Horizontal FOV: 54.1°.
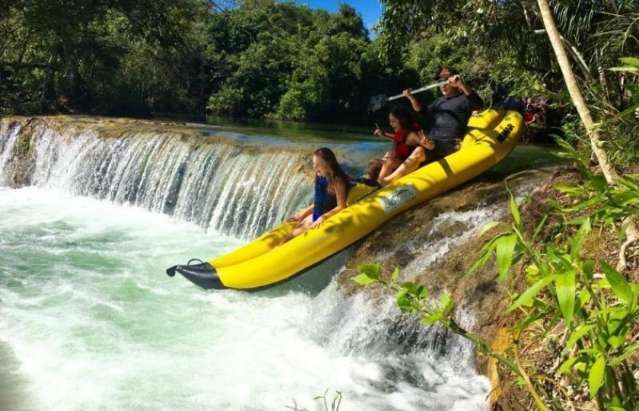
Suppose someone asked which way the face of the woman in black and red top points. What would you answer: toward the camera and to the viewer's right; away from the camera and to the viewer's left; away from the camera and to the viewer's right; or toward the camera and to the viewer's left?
toward the camera and to the viewer's left

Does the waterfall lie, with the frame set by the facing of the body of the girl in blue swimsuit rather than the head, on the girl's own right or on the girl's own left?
on the girl's own right

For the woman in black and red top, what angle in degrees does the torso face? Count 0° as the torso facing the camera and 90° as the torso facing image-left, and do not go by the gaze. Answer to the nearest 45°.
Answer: approximately 45°

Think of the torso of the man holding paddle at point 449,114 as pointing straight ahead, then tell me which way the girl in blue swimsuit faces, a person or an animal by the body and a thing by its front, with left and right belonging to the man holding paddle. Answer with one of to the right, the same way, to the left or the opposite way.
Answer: the same way

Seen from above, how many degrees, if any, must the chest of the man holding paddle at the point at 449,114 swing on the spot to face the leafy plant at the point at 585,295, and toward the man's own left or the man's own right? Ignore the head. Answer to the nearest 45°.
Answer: approximately 45° to the man's own left

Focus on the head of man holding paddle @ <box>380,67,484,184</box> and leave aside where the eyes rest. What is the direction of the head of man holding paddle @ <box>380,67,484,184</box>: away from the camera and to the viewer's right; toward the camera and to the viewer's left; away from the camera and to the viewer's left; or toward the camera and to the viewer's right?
toward the camera and to the viewer's left

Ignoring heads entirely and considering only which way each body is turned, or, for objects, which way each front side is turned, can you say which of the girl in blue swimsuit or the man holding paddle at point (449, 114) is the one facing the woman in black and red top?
the man holding paddle

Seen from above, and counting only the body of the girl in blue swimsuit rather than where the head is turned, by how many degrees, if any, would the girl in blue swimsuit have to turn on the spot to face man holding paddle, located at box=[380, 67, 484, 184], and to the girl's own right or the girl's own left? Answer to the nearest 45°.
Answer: approximately 180°

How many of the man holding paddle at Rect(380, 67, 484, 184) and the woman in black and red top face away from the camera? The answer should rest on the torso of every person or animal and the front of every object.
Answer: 0

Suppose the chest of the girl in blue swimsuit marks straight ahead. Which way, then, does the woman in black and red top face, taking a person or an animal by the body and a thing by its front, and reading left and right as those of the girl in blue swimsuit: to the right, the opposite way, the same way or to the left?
the same way

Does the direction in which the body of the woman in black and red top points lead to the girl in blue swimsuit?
yes

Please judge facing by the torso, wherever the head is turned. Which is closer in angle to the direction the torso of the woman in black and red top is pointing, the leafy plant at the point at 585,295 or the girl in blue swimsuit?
the girl in blue swimsuit

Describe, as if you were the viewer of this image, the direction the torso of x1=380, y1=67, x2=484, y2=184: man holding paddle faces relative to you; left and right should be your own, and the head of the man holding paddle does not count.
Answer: facing the viewer and to the left of the viewer

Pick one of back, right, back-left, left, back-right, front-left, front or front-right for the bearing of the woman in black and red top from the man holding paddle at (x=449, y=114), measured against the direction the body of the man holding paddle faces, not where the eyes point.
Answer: front

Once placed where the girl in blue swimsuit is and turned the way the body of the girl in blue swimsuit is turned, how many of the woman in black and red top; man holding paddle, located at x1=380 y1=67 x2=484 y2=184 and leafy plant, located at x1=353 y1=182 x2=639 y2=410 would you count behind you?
2

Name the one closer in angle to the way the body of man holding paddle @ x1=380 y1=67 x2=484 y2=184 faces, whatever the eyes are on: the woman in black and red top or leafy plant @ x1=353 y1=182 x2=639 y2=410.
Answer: the woman in black and red top
